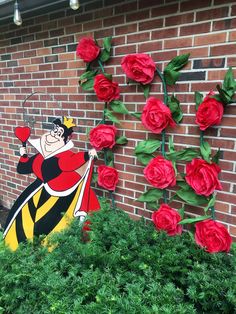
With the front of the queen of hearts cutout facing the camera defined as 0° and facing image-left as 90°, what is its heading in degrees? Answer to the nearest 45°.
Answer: approximately 0°

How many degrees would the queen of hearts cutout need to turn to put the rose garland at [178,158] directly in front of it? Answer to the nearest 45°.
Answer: approximately 45° to its left

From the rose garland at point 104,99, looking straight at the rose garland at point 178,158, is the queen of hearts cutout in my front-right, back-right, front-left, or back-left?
back-right
